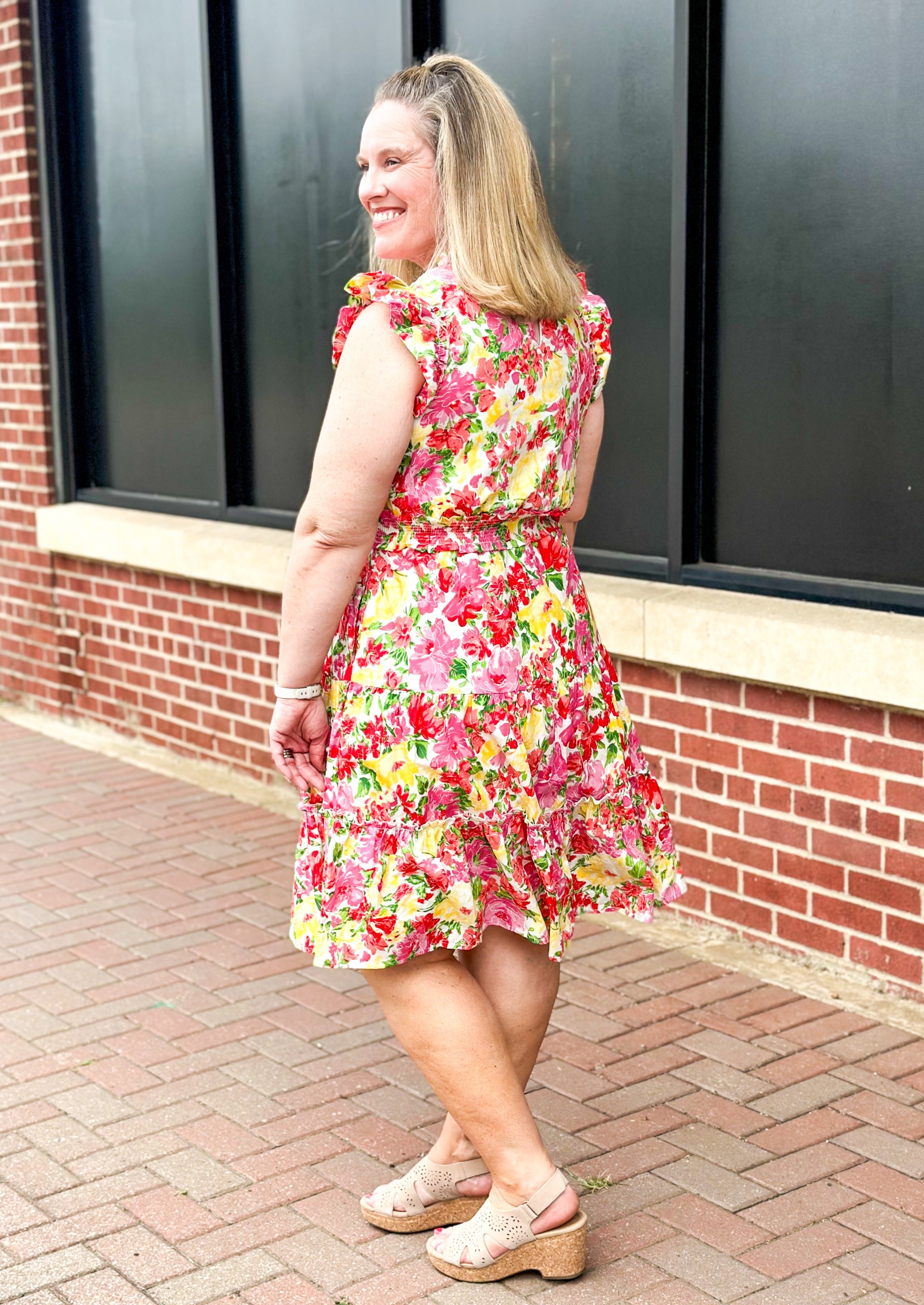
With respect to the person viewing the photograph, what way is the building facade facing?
facing the viewer and to the left of the viewer

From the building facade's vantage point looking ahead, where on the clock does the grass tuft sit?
The grass tuft is roughly at 11 o'clock from the building facade.

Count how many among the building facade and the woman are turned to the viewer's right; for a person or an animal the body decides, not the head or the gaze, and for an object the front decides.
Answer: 0

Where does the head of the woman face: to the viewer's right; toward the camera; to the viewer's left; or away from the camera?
to the viewer's left
